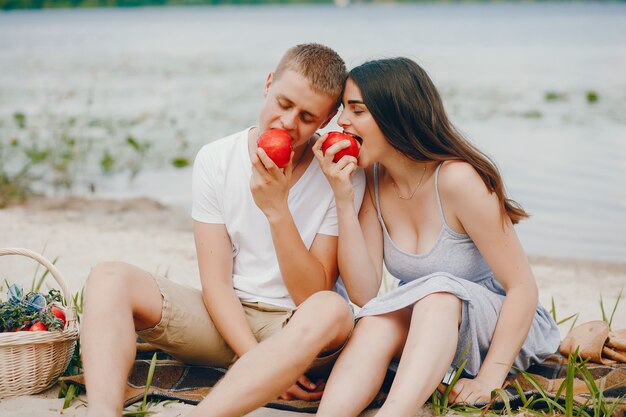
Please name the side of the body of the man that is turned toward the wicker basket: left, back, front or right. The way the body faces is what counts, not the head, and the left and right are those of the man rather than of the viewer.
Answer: right

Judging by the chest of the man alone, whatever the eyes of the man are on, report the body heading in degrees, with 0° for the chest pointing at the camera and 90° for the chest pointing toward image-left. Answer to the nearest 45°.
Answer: approximately 0°

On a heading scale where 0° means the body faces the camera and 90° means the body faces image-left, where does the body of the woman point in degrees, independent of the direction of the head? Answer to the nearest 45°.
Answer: approximately 45°

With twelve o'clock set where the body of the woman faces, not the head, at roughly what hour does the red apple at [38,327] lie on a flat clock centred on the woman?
The red apple is roughly at 1 o'clock from the woman.

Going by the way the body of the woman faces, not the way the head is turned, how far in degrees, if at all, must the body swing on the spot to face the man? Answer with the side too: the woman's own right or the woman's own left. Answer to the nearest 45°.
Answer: approximately 45° to the woman's own right

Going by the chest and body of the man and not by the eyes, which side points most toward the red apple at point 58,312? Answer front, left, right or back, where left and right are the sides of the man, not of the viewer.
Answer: right
